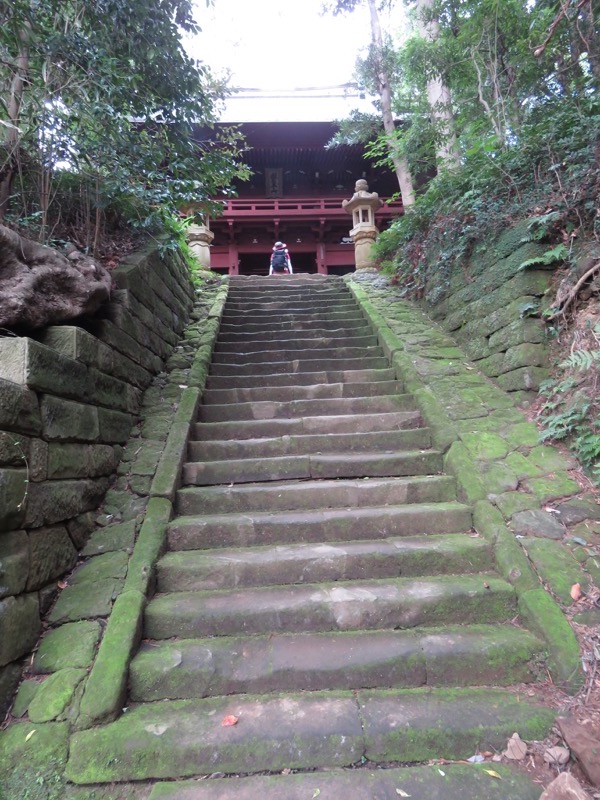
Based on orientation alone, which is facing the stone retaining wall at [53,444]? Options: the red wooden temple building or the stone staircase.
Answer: the red wooden temple building

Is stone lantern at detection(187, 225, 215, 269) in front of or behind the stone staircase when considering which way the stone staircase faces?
behind

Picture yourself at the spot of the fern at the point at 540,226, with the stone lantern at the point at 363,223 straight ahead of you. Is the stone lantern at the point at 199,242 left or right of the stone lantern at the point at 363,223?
left

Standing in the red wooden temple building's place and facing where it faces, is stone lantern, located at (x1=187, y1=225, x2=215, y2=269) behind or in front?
in front

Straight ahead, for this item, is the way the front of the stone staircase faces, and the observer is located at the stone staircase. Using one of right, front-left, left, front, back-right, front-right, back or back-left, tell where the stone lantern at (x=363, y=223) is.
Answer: back

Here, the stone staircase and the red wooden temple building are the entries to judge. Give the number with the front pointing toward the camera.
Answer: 2

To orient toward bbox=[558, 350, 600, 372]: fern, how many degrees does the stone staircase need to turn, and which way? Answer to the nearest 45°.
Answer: approximately 90° to its left

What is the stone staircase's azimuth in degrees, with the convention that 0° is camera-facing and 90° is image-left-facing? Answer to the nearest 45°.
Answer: approximately 0°

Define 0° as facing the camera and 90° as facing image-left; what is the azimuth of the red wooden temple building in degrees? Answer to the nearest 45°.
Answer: approximately 0°

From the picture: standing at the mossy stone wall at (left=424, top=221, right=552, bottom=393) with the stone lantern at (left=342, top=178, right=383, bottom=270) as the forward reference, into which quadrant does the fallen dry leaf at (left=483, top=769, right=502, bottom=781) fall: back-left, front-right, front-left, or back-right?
back-left

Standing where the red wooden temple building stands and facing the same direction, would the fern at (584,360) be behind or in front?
in front
